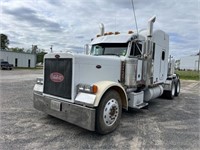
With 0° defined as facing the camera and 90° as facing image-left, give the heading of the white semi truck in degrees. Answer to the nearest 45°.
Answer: approximately 45°
